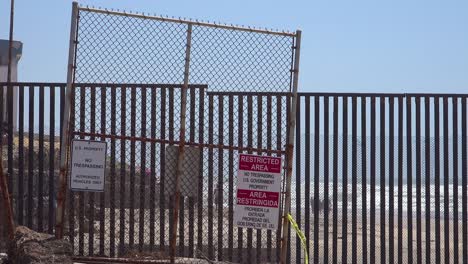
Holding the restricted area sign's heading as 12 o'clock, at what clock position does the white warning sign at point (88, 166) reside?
The white warning sign is roughly at 3 o'clock from the restricted area sign.

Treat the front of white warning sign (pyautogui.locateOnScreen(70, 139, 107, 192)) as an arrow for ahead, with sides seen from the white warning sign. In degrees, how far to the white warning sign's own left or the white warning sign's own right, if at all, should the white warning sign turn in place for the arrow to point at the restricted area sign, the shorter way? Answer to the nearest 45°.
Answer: approximately 90° to the white warning sign's own left

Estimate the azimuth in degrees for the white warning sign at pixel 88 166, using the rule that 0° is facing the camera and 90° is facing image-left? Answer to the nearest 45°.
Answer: approximately 0°

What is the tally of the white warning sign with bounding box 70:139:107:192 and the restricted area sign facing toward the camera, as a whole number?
2
